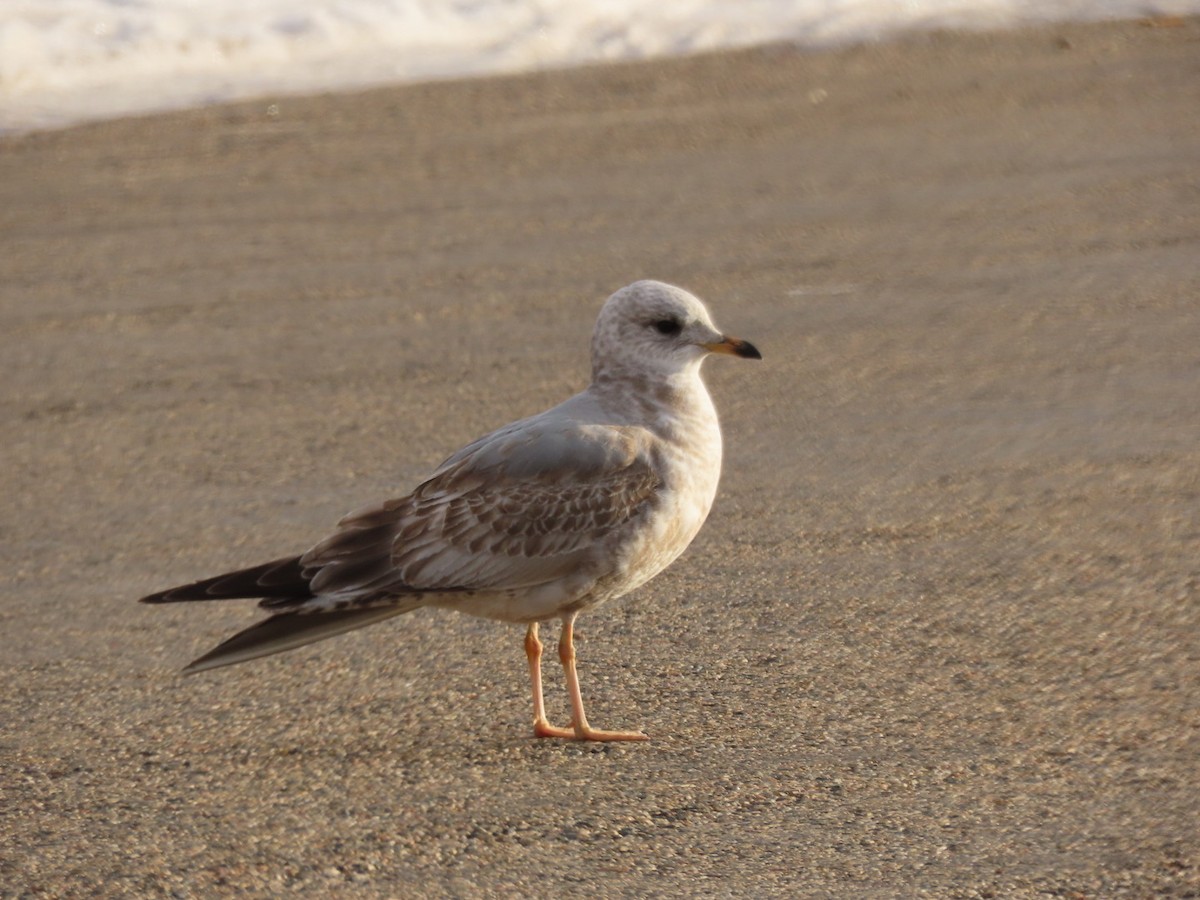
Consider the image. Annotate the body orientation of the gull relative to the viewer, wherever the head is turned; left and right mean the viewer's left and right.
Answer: facing to the right of the viewer
